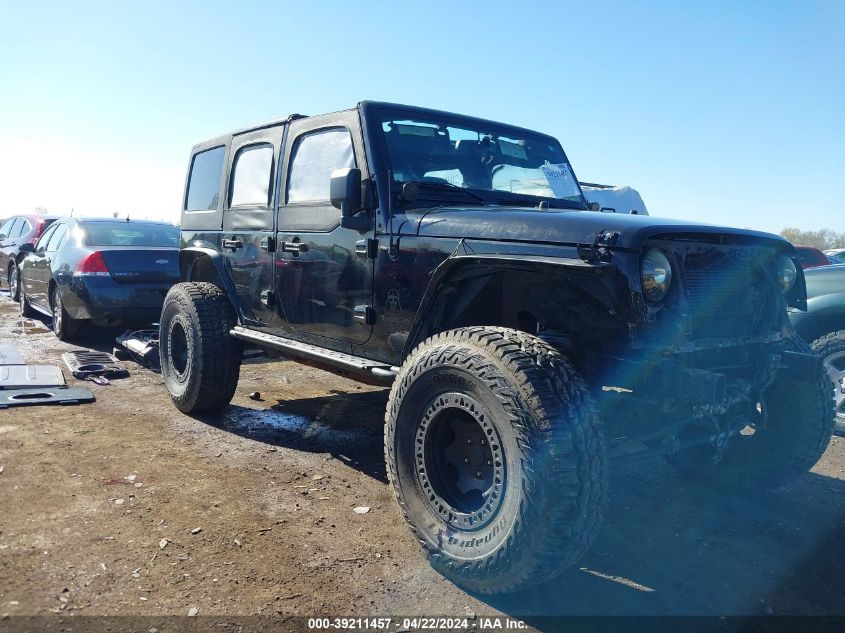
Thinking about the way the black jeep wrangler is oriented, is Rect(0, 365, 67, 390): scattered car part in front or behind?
behind

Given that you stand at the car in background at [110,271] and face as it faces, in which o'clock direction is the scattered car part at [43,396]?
The scattered car part is roughly at 6 o'clock from the car in background.

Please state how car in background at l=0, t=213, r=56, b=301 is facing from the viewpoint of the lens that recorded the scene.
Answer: facing away from the viewer and to the left of the viewer

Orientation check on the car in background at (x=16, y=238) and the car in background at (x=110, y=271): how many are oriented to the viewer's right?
0

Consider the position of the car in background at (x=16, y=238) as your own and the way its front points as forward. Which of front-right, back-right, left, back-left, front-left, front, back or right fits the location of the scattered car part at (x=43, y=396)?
back-left

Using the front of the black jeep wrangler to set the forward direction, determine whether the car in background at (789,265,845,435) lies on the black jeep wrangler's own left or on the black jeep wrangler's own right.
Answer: on the black jeep wrangler's own left

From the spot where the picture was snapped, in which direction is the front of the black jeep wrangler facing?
facing the viewer and to the right of the viewer

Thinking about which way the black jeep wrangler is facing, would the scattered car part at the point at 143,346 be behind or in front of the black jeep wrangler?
behind

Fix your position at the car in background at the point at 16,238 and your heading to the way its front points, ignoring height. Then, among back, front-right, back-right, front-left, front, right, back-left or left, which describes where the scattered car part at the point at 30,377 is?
back-left

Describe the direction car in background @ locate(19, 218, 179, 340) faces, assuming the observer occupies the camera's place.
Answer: facing away from the viewer and to the left of the viewer

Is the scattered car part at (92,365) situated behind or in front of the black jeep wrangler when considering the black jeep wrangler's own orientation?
behind
